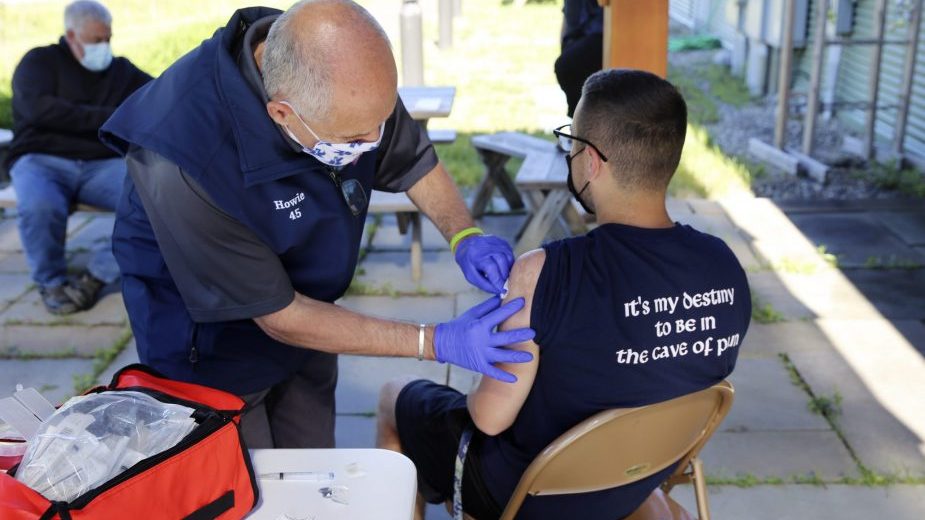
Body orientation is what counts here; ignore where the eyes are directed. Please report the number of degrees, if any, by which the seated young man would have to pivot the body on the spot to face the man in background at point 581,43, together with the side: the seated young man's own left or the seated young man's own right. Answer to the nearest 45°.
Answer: approximately 45° to the seated young man's own right

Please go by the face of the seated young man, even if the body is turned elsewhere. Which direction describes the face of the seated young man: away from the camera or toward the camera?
away from the camera

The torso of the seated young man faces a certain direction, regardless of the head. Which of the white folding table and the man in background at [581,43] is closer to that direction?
the man in background

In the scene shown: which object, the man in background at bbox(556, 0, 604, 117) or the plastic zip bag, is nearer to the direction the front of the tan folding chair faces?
the man in background

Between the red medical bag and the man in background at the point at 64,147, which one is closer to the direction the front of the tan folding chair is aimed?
the man in background

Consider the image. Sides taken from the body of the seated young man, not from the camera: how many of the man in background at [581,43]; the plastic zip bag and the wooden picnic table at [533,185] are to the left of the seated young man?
1

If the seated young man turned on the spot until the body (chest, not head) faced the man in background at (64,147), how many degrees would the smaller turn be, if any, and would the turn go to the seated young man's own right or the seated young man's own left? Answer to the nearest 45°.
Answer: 0° — they already face them

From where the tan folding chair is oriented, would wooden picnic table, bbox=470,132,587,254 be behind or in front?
in front

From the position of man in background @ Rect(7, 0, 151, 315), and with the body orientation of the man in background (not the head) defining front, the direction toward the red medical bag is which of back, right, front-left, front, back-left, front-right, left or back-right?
front-right

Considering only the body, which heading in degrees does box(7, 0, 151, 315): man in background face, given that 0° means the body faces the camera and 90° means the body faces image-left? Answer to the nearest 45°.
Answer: approximately 315°

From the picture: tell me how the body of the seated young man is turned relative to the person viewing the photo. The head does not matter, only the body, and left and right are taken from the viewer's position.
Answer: facing away from the viewer and to the left of the viewer

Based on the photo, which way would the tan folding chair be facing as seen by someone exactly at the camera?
facing away from the viewer and to the left of the viewer

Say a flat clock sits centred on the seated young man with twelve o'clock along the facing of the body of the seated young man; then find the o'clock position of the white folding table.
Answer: The white folding table is roughly at 9 o'clock from the seated young man.

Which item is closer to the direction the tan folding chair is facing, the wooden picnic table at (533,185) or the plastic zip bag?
the wooden picnic table

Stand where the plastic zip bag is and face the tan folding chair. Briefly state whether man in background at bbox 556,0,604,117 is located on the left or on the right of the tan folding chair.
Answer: left
